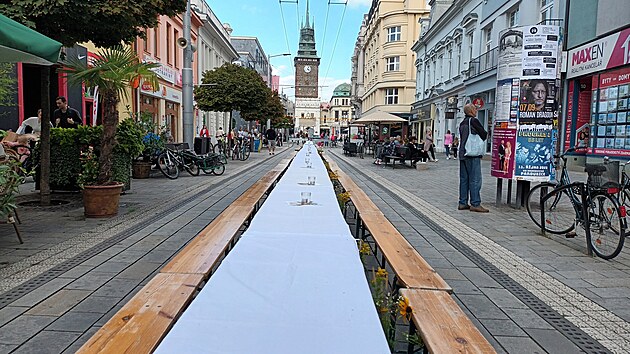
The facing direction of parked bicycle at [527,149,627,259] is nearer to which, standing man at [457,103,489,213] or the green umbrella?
the standing man

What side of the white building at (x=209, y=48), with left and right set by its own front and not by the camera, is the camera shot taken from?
right

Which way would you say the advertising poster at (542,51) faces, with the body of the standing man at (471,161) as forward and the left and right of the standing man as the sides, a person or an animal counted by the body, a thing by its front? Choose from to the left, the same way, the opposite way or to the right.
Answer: to the right

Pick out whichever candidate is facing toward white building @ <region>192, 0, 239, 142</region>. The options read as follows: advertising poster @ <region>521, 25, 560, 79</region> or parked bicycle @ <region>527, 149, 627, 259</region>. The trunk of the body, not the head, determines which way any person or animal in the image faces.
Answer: the parked bicycle

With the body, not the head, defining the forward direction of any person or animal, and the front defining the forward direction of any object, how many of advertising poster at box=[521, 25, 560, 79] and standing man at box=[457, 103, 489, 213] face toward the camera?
1

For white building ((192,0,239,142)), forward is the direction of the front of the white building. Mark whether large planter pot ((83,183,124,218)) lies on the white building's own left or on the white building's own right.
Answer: on the white building's own right

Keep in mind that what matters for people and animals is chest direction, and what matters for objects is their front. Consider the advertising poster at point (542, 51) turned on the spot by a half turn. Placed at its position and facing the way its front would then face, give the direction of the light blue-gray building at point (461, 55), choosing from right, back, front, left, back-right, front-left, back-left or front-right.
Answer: front
